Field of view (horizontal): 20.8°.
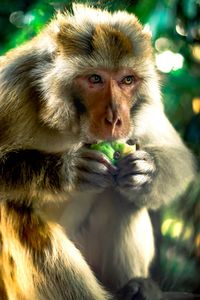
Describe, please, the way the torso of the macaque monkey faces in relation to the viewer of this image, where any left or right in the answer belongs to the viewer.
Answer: facing the viewer and to the right of the viewer
